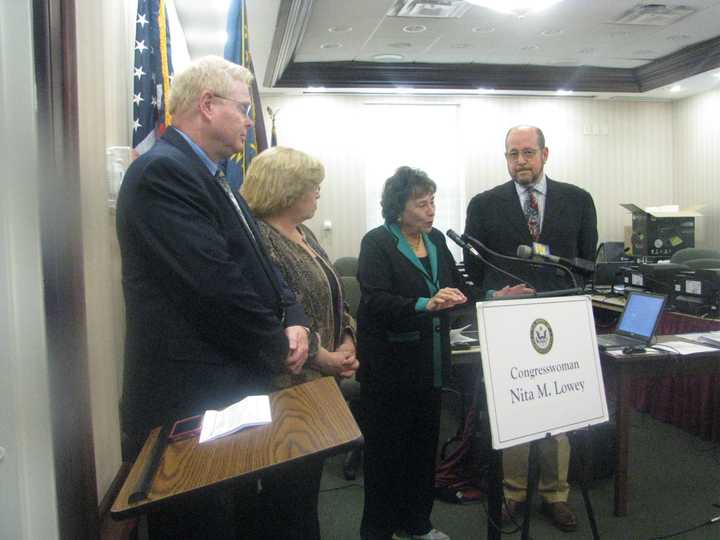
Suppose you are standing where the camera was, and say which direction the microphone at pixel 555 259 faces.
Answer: facing to the left of the viewer

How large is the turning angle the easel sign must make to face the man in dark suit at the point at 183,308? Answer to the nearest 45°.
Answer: approximately 90° to its right

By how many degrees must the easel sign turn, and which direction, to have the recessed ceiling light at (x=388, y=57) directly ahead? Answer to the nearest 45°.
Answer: approximately 135° to its left

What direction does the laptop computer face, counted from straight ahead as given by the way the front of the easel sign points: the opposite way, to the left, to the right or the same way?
to the right

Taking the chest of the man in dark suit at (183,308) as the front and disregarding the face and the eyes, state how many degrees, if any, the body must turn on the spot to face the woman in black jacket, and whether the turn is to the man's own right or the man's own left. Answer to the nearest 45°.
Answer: approximately 45° to the man's own left

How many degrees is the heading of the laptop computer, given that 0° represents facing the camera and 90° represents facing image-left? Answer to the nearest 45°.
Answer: approximately 45°

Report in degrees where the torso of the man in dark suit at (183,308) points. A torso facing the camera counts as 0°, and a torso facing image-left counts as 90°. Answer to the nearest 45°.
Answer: approximately 270°

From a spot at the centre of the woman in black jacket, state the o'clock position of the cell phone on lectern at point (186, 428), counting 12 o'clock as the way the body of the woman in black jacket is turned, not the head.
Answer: The cell phone on lectern is roughly at 2 o'clock from the woman in black jacket.

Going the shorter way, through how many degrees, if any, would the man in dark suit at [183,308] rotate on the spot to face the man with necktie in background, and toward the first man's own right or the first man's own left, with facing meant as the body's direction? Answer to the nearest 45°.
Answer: approximately 45° to the first man's own left
